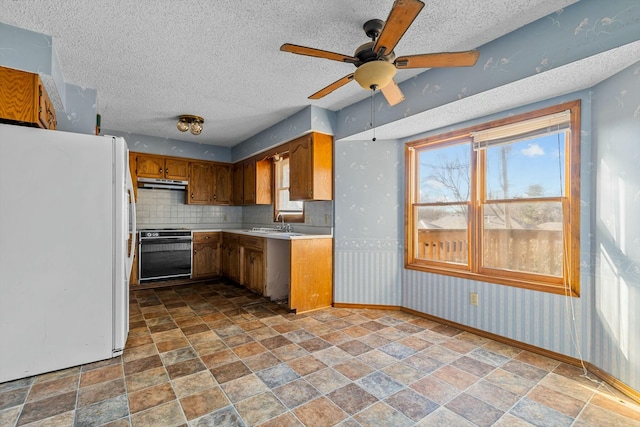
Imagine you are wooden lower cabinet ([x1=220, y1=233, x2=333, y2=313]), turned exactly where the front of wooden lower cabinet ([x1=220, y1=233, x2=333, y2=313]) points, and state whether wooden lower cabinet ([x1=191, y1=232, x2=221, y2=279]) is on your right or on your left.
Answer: on your right

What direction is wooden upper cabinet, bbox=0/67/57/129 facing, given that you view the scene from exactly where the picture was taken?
facing to the right of the viewer

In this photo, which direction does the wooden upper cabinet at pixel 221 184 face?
toward the camera

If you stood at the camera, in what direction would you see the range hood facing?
facing the viewer

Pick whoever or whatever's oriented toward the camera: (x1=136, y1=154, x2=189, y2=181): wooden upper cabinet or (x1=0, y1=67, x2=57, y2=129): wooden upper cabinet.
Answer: (x1=136, y1=154, x2=189, y2=181): wooden upper cabinet

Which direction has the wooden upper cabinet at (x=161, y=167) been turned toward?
toward the camera

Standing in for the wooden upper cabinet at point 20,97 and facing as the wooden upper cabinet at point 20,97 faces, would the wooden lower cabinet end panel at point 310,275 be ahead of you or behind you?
ahead

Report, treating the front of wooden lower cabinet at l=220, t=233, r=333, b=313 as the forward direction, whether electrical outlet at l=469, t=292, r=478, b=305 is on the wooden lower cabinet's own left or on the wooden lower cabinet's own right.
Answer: on the wooden lower cabinet's own left

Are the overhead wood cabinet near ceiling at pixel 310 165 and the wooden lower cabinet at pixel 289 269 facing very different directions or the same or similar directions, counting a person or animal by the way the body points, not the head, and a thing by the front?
same or similar directions

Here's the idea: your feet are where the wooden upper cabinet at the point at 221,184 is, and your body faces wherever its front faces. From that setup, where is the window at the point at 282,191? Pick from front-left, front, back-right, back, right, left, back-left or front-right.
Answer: front-left

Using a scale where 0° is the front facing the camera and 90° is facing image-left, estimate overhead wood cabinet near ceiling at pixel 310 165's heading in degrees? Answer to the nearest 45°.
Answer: approximately 45°

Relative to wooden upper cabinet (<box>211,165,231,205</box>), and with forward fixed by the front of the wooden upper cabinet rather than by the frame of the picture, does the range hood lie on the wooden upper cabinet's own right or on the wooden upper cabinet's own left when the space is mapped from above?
on the wooden upper cabinet's own right

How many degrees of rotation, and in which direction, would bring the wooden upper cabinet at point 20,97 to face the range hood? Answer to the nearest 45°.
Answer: approximately 45° to its left

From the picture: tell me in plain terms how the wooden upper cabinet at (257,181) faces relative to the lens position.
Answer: facing the viewer and to the left of the viewer

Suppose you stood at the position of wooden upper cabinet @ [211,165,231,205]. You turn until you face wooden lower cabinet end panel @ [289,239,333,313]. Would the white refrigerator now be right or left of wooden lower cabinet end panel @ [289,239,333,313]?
right
